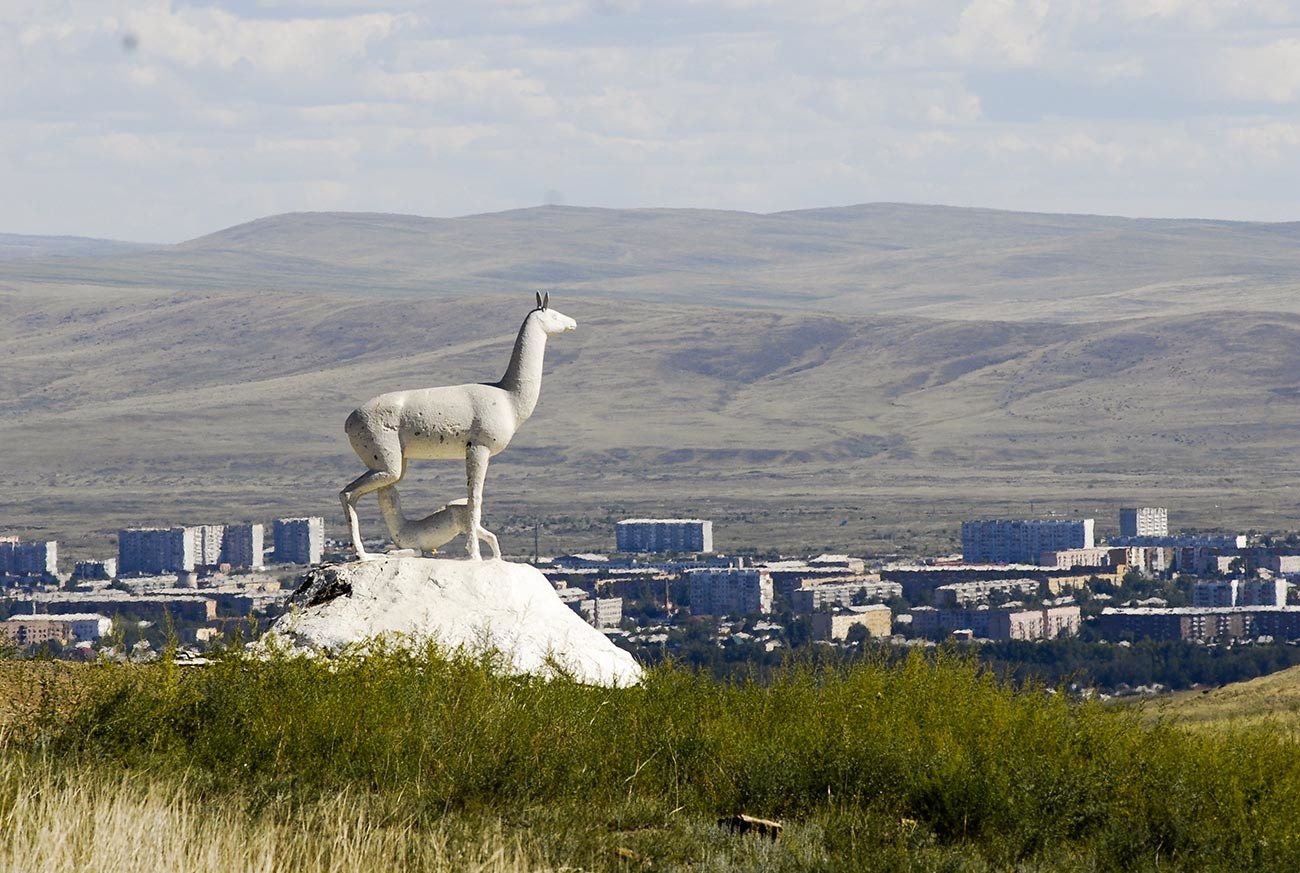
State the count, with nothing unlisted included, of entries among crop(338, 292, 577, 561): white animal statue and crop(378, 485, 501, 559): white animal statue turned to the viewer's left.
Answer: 1

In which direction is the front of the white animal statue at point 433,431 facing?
to the viewer's right

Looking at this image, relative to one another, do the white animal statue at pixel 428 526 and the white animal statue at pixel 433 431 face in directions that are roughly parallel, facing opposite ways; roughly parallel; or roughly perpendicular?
roughly parallel, facing opposite ways

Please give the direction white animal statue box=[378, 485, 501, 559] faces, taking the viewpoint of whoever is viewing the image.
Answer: facing to the left of the viewer

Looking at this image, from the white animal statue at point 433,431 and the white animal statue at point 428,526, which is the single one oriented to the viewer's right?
the white animal statue at point 433,431
